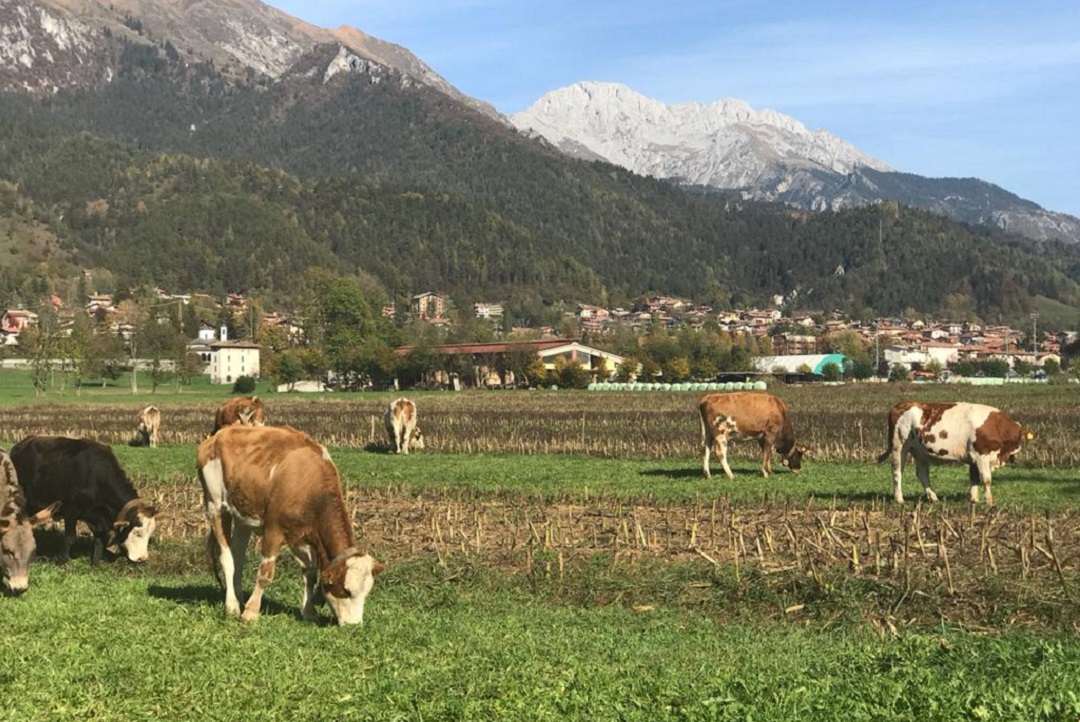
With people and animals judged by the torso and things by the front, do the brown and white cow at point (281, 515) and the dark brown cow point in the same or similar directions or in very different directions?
same or similar directions

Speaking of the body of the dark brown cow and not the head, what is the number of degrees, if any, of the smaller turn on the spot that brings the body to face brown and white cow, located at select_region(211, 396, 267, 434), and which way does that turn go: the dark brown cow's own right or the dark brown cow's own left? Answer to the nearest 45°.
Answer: approximately 135° to the dark brown cow's own left

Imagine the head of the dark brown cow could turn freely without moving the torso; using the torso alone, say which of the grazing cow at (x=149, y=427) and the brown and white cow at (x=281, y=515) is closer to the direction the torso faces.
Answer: the brown and white cow

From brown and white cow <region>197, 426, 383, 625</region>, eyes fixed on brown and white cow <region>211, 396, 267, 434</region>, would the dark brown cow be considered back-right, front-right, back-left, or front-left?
front-left

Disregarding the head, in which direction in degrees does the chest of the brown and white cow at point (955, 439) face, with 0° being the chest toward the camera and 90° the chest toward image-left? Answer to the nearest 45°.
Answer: approximately 270°

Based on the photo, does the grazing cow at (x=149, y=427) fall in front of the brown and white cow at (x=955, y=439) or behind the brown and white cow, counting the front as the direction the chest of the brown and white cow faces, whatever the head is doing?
behind

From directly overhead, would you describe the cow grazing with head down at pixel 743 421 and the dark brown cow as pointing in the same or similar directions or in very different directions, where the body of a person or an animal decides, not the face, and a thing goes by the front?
same or similar directions

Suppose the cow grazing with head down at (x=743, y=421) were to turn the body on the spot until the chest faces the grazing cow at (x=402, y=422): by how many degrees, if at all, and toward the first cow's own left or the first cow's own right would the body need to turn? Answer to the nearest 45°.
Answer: approximately 135° to the first cow's own left

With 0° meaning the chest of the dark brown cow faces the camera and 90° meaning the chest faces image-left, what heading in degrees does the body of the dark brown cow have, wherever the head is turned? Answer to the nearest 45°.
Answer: approximately 315°

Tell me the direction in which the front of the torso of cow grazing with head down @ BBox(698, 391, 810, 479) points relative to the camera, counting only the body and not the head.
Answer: to the viewer's right

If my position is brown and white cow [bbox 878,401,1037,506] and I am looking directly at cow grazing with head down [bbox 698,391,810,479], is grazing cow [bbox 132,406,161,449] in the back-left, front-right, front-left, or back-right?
front-left

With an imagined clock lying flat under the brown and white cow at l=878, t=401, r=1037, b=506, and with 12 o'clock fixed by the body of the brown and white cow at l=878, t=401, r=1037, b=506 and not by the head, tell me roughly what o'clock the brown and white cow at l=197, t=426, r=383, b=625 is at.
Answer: the brown and white cow at l=197, t=426, r=383, b=625 is roughly at 4 o'clock from the brown and white cow at l=878, t=401, r=1037, b=506.

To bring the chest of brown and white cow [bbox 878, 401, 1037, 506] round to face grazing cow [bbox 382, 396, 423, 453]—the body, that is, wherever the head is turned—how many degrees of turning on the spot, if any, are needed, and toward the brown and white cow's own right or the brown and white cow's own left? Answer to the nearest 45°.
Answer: approximately 135° to the brown and white cow's own left
